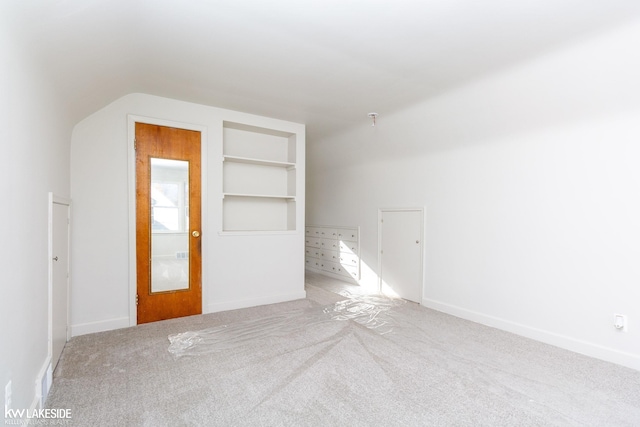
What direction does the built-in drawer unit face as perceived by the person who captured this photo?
facing the viewer and to the left of the viewer

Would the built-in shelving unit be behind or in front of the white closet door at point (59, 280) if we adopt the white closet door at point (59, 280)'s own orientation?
in front

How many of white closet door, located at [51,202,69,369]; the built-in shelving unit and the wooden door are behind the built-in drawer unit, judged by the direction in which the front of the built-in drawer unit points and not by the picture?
0

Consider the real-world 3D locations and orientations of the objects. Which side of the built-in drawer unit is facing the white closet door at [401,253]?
left

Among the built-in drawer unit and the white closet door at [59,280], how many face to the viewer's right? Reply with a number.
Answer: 1

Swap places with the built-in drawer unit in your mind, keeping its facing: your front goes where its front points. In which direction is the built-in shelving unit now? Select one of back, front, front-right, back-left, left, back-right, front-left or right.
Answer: front

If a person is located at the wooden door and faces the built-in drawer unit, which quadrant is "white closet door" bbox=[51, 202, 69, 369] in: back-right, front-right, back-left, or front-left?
back-right

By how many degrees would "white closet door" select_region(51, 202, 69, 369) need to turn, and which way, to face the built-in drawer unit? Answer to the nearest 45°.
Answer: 0° — it already faces it

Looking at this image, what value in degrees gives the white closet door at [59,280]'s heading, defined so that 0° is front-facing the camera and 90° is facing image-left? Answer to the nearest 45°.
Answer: approximately 270°

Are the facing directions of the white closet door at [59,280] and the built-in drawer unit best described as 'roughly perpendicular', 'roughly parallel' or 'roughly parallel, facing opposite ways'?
roughly parallel, facing opposite ways

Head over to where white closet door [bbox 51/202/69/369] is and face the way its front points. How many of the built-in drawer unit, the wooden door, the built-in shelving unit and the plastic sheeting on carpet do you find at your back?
0

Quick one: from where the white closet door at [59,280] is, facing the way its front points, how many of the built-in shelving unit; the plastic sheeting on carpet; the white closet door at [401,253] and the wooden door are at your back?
0

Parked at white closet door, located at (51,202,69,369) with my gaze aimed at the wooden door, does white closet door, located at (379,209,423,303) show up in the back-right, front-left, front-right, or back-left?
front-right

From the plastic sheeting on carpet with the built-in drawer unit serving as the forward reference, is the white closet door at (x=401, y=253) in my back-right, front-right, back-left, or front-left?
front-right

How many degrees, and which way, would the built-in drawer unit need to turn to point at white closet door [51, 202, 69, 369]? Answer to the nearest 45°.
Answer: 0° — it already faces it
